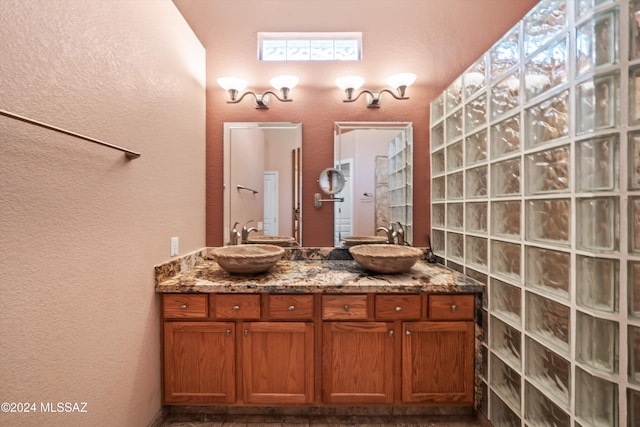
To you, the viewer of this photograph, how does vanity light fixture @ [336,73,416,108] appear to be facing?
facing the viewer

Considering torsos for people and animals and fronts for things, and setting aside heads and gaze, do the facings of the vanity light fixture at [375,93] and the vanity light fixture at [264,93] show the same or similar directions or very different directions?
same or similar directions

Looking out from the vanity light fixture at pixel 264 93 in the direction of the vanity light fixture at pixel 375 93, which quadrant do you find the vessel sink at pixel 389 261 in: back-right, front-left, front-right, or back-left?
front-right

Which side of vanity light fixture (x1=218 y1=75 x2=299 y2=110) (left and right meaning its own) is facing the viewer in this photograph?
front

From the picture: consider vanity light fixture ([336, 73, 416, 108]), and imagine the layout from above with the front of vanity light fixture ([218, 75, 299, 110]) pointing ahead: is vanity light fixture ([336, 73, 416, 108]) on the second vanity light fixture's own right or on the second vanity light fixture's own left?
on the second vanity light fixture's own left

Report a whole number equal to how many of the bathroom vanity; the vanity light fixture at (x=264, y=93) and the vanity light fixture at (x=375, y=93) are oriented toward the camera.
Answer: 3

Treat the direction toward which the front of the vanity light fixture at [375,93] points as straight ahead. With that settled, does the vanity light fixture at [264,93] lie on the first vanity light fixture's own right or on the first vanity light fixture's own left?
on the first vanity light fixture's own right

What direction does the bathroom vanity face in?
toward the camera

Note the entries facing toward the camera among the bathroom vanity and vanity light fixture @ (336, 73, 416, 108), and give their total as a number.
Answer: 2

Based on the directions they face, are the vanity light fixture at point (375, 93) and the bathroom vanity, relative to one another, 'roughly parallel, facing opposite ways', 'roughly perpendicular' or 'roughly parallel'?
roughly parallel

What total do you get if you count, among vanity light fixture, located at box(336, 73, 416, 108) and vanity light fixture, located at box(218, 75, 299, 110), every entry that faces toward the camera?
2
